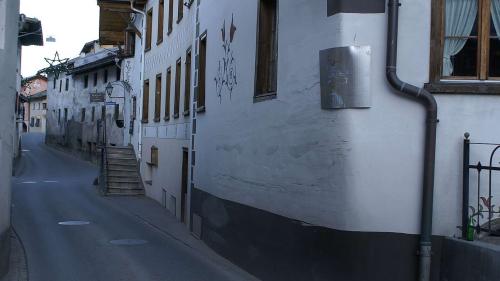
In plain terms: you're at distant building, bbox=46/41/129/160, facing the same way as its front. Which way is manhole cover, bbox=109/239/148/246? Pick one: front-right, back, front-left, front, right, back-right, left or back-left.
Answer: front-left

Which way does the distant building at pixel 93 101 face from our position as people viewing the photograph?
facing the viewer and to the left of the viewer

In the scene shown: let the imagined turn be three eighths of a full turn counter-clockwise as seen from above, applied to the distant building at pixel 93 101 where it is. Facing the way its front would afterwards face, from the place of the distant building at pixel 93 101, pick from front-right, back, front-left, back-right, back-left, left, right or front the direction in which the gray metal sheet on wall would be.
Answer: right

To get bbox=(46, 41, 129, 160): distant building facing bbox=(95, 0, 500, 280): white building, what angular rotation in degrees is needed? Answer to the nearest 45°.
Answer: approximately 45° to its left
